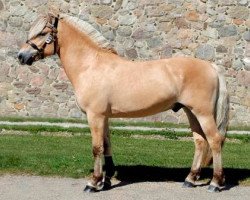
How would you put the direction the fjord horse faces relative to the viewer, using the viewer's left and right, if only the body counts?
facing to the left of the viewer
